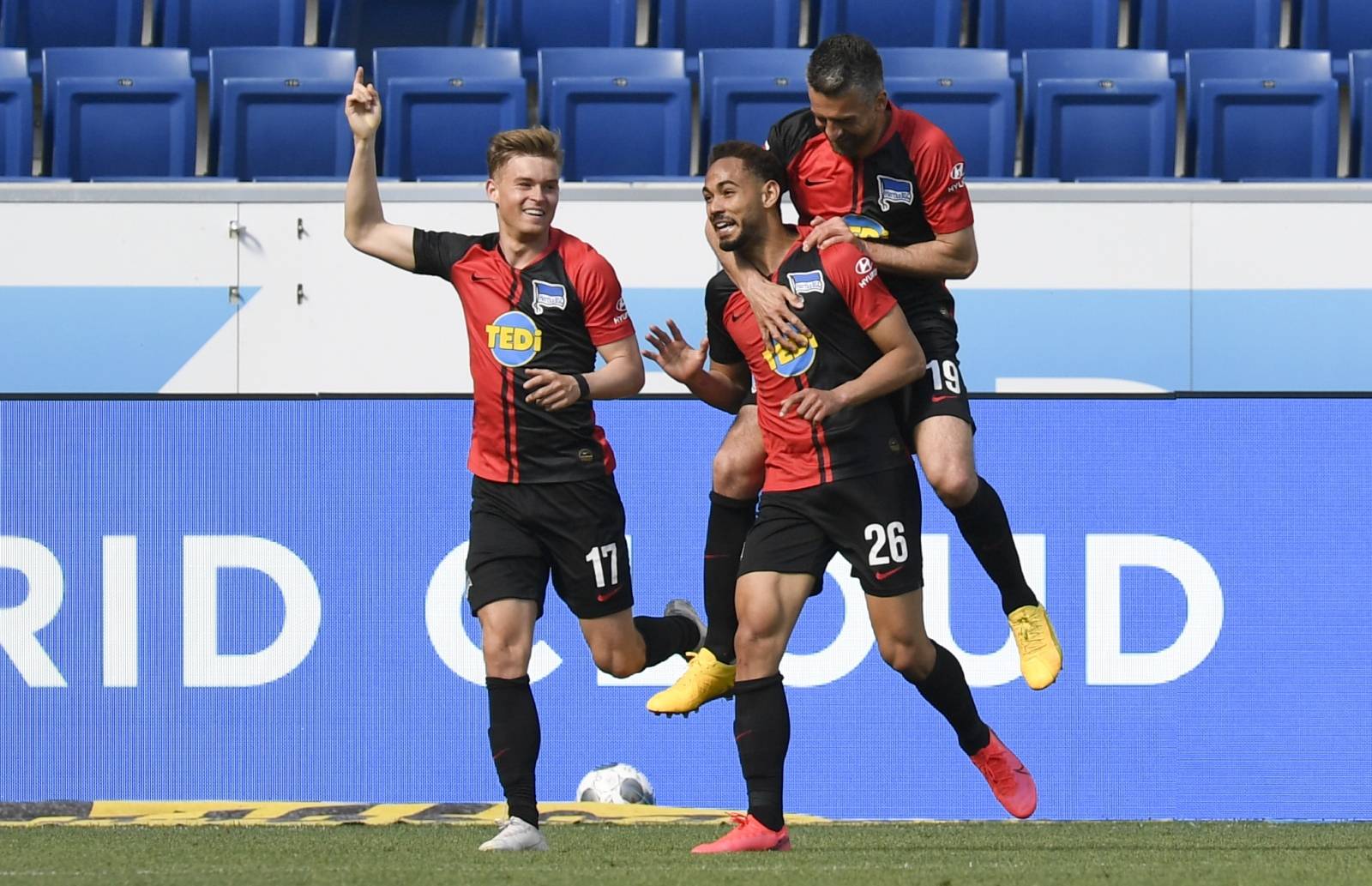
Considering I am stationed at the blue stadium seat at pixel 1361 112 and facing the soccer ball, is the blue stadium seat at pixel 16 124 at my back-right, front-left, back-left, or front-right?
front-right

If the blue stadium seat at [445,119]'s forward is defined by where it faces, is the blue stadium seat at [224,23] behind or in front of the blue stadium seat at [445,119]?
behind

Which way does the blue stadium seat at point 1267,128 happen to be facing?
toward the camera

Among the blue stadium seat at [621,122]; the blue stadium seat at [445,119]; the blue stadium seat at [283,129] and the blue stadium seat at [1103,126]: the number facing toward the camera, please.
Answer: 4

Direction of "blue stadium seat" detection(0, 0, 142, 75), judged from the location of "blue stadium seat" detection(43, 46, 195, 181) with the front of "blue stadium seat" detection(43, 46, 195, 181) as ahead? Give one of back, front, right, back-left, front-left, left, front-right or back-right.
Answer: back

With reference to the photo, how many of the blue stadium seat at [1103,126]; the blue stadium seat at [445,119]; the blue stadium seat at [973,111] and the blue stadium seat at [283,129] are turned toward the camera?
4

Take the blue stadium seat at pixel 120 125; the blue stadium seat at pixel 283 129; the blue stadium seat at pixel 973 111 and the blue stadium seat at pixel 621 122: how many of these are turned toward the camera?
4

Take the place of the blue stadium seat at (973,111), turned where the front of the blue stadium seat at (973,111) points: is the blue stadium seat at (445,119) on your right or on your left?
on your right

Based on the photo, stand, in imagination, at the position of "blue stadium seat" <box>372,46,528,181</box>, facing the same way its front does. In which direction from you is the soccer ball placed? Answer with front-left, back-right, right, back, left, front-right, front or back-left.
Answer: front

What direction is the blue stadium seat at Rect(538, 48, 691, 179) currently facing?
toward the camera

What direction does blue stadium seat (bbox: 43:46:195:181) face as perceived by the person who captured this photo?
facing the viewer

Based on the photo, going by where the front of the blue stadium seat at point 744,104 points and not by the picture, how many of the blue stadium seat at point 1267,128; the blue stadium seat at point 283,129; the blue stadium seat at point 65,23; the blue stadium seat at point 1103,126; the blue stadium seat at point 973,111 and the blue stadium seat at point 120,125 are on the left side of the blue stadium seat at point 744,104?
3

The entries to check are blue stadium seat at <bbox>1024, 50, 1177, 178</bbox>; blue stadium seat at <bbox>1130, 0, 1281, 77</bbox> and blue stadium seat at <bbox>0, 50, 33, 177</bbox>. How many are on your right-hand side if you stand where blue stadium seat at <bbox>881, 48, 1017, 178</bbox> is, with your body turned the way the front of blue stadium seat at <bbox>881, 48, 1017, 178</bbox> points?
1

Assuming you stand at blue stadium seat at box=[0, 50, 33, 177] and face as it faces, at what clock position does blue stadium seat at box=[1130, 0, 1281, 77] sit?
blue stadium seat at box=[1130, 0, 1281, 77] is roughly at 9 o'clock from blue stadium seat at box=[0, 50, 33, 177].

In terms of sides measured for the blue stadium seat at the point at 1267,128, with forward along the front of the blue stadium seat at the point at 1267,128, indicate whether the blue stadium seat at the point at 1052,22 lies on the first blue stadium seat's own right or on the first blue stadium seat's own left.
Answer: on the first blue stadium seat's own right

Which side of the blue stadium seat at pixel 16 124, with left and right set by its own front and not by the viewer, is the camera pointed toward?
front
